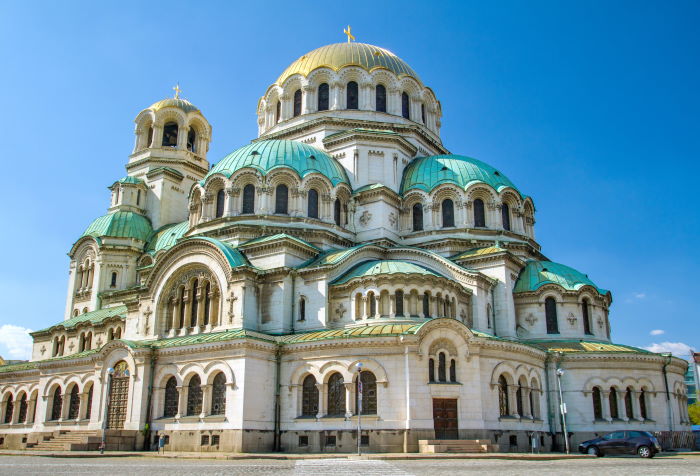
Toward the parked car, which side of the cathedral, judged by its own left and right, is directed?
back

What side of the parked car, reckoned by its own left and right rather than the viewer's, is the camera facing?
left
